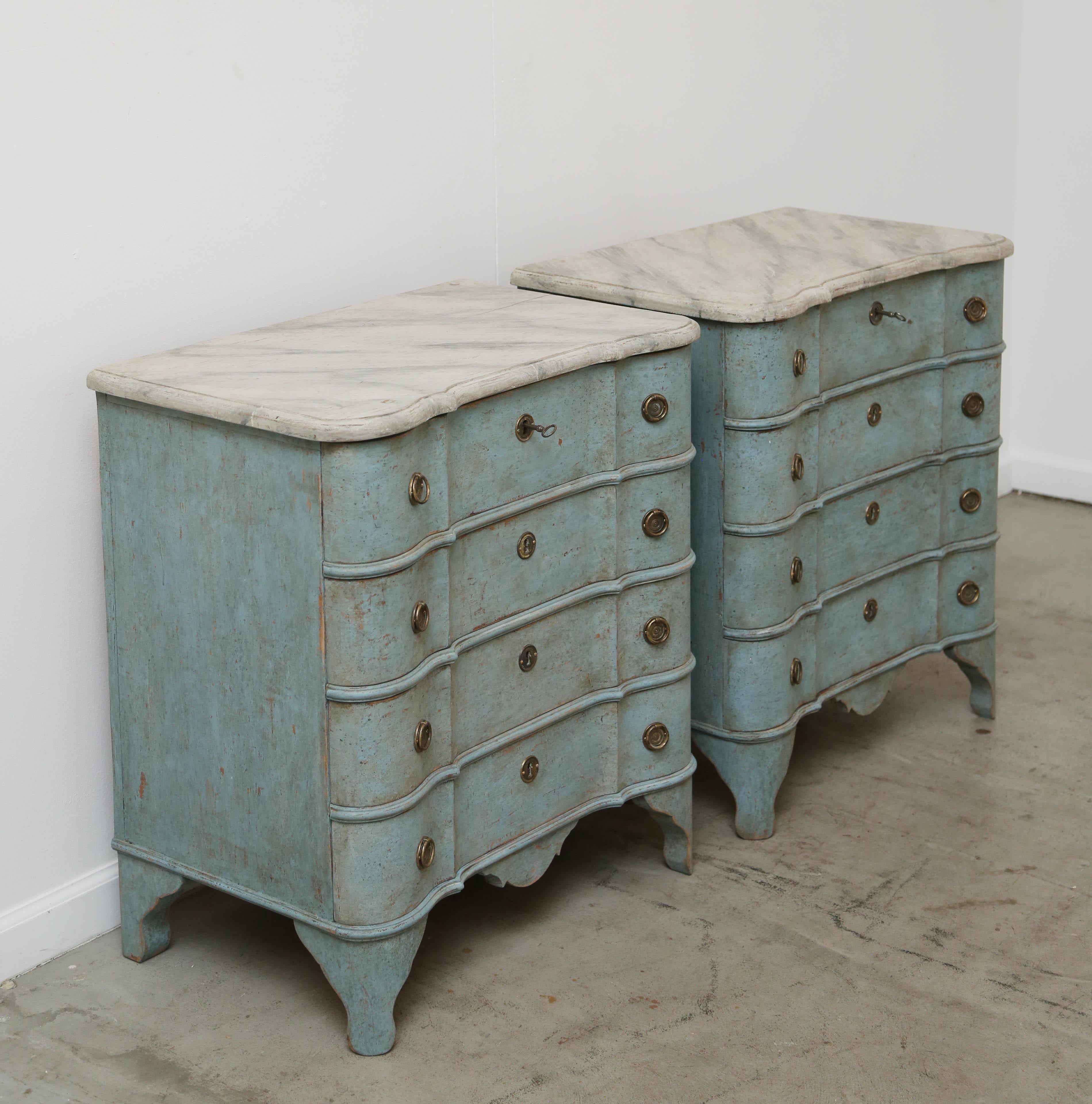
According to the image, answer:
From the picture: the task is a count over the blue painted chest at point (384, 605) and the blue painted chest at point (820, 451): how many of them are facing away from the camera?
0

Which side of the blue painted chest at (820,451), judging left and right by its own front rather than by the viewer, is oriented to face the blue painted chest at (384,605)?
right

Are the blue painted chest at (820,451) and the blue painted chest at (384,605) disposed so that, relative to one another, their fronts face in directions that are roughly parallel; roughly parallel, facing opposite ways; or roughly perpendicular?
roughly parallel

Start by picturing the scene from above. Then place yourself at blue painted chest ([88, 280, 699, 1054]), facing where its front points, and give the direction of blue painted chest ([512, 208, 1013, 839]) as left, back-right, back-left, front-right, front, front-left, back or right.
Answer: left

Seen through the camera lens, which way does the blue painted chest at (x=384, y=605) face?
facing the viewer and to the right of the viewer
